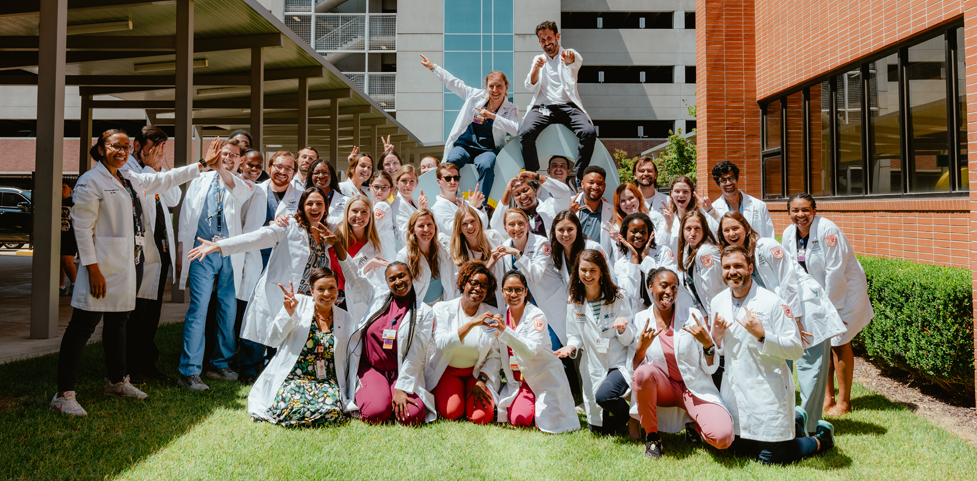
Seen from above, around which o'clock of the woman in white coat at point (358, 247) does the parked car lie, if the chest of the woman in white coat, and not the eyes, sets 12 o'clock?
The parked car is roughly at 5 o'clock from the woman in white coat.

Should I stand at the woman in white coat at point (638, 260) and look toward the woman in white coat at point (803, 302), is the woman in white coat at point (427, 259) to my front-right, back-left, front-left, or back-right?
back-right

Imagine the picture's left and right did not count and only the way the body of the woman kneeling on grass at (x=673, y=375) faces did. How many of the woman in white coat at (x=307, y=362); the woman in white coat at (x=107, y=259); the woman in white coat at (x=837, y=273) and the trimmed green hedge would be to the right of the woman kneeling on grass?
2

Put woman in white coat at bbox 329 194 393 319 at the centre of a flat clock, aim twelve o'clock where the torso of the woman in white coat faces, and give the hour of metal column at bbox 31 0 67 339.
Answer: The metal column is roughly at 4 o'clock from the woman in white coat.

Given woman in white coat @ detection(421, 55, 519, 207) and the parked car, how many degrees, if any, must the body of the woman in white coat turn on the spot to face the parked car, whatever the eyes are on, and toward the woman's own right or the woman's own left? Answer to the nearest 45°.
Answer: approximately 135° to the woman's own right

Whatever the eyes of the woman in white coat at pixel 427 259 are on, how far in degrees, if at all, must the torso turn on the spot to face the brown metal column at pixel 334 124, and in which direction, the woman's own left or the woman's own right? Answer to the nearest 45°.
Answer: approximately 180°
